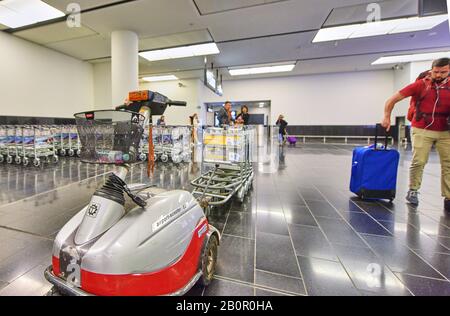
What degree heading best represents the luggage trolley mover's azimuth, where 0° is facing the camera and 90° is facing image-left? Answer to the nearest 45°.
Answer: approximately 45°

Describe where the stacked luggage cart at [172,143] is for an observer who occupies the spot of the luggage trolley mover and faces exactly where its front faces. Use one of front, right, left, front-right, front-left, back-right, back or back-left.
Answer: back-right

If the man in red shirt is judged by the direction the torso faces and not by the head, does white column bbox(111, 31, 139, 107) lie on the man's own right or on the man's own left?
on the man's own right

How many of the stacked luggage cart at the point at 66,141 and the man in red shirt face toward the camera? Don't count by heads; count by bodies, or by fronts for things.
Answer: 1

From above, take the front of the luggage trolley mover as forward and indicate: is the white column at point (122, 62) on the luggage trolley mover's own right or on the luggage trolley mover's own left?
on the luggage trolley mover's own right
